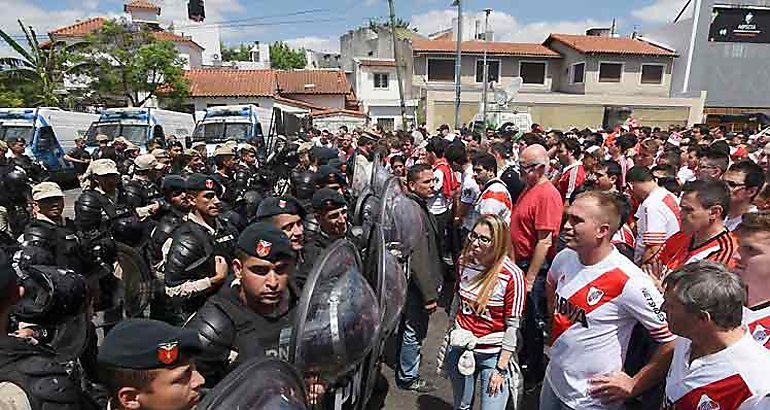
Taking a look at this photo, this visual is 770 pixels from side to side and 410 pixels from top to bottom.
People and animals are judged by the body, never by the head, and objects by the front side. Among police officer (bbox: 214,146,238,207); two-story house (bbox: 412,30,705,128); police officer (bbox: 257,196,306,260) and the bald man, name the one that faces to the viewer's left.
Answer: the bald man

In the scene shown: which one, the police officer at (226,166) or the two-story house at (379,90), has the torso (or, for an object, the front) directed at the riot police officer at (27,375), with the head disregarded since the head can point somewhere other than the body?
the two-story house

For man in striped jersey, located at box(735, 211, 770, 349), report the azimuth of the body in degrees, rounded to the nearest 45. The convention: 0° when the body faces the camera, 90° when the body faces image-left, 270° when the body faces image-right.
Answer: approximately 90°

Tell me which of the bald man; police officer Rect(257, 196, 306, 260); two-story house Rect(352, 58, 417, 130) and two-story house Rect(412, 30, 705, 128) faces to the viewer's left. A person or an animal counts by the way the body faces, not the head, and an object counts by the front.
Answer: the bald man

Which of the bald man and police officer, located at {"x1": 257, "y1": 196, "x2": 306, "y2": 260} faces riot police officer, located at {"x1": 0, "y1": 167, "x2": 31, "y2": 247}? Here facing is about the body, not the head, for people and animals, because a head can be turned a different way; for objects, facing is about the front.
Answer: the bald man

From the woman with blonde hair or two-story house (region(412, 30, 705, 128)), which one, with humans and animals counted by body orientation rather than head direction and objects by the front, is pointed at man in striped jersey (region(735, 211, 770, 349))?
the two-story house

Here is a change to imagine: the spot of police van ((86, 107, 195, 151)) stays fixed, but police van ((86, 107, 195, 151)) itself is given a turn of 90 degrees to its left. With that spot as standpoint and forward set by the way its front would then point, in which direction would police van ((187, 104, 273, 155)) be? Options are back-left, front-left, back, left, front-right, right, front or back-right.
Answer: front-left
